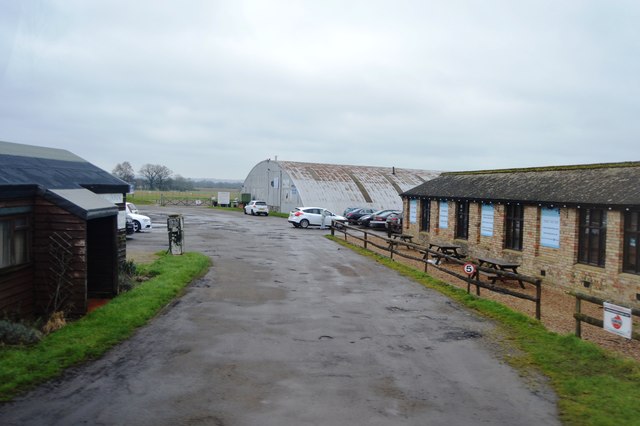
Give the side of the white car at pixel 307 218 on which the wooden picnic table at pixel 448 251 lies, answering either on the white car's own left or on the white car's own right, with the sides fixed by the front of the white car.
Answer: on the white car's own right

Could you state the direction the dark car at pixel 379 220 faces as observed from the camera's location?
facing the viewer and to the left of the viewer

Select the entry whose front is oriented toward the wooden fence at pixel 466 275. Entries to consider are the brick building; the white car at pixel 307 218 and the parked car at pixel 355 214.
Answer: the brick building

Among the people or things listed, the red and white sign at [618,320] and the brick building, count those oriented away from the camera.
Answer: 0

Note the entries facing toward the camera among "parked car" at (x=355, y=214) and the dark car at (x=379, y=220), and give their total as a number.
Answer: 0

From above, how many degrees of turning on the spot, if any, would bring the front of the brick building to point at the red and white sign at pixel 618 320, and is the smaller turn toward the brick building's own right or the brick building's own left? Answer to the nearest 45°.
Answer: approximately 45° to the brick building's own left

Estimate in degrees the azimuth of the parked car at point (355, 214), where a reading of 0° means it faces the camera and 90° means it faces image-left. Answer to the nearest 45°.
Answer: approximately 225°

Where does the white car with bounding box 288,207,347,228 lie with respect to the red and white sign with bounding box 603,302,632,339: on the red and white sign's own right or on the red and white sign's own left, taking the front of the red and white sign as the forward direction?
on the red and white sign's own right

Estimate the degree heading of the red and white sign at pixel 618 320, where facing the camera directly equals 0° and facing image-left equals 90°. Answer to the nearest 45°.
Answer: approximately 45°
